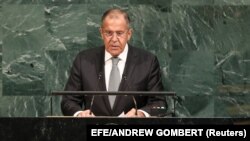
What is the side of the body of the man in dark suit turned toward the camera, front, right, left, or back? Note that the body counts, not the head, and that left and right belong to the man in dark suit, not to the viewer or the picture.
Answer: front

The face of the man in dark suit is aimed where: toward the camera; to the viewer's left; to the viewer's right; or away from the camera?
toward the camera
